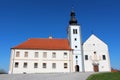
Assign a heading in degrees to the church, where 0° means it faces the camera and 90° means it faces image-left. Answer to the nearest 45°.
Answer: approximately 0°
